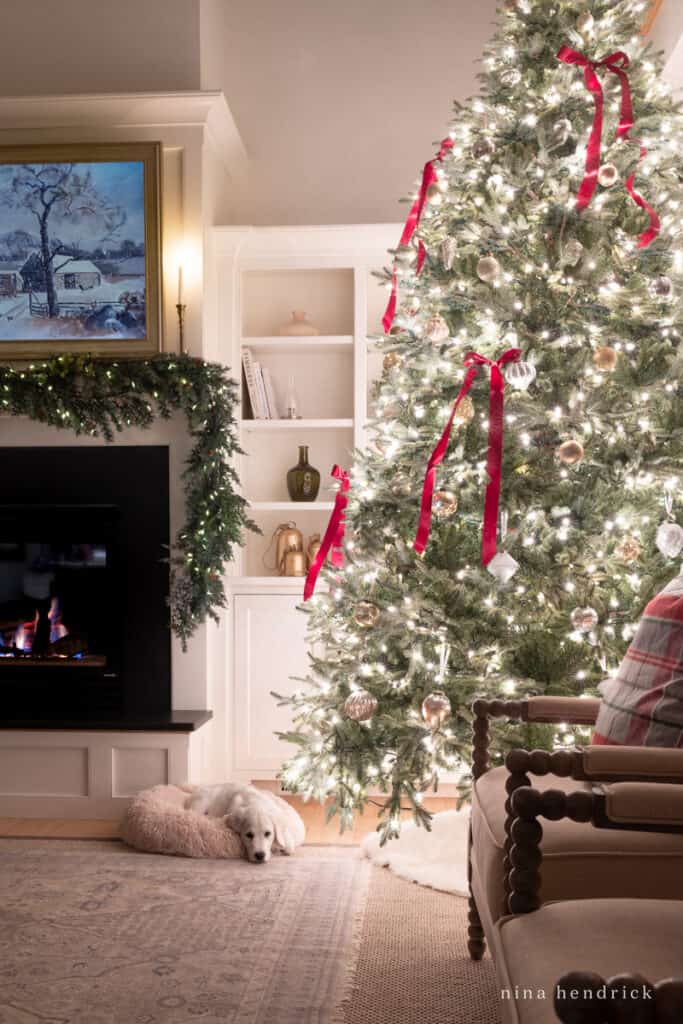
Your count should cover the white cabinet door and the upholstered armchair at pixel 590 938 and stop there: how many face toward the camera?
1

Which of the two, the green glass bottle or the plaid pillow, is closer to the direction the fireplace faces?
the plaid pillow

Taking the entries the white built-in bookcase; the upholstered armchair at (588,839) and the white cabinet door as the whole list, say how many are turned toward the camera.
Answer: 2

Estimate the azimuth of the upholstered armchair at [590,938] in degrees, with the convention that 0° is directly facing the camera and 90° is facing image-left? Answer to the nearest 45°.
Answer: approximately 90°

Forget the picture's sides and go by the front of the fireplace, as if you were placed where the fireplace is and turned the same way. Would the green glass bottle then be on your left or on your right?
on your left

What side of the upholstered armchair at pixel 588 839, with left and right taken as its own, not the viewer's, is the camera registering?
left
